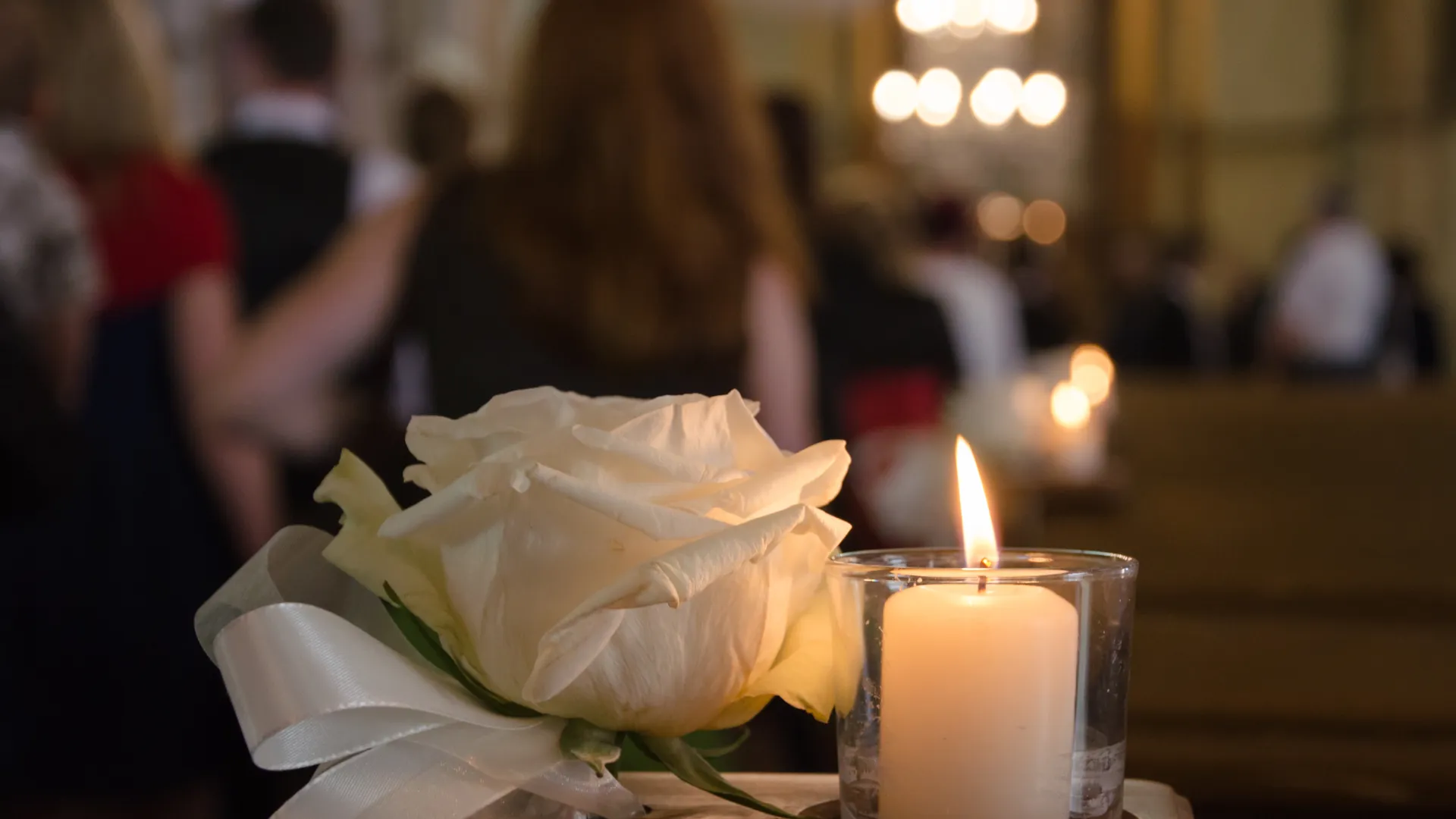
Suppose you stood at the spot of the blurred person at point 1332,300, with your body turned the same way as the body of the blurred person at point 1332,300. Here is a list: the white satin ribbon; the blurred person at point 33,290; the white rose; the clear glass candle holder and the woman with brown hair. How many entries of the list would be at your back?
5

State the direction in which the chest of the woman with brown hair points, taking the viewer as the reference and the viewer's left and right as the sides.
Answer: facing away from the viewer

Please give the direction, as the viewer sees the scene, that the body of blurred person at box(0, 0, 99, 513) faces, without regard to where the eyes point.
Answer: away from the camera

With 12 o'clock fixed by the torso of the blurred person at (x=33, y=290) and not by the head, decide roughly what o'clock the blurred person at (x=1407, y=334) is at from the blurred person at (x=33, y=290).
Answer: the blurred person at (x=1407, y=334) is roughly at 2 o'clock from the blurred person at (x=33, y=290).

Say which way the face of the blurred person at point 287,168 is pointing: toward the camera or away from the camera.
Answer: away from the camera

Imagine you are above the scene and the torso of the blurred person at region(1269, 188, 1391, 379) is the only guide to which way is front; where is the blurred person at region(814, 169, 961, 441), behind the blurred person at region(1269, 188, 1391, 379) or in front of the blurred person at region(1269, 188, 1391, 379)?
behind

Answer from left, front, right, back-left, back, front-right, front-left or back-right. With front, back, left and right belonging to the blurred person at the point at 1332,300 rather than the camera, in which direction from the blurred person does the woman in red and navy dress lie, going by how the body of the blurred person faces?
back

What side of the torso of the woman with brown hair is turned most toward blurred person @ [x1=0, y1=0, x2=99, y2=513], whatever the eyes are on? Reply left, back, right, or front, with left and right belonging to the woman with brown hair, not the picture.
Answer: left

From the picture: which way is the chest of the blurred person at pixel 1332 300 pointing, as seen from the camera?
away from the camera

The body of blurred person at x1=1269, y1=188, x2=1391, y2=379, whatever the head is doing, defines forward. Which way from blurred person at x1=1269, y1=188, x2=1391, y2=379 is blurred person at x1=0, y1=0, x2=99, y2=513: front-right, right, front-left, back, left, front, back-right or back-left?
back

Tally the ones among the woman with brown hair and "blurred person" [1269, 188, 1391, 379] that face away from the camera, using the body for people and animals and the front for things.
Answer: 2

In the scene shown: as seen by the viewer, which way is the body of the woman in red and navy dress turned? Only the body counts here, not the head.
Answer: away from the camera

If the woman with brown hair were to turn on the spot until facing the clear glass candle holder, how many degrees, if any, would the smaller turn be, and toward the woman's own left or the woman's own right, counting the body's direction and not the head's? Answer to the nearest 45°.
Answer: approximately 180°

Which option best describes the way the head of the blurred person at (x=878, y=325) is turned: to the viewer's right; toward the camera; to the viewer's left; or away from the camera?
away from the camera
